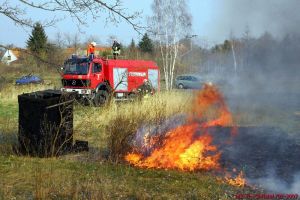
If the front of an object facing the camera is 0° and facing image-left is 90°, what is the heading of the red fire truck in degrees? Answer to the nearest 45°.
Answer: approximately 45°

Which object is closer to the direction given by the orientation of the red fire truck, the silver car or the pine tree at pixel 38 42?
the pine tree

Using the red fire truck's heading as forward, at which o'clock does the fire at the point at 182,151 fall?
The fire is roughly at 10 o'clock from the red fire truck.

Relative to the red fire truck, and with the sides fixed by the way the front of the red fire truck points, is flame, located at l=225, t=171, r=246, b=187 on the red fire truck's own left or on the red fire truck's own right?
on the red fire truck's own left
